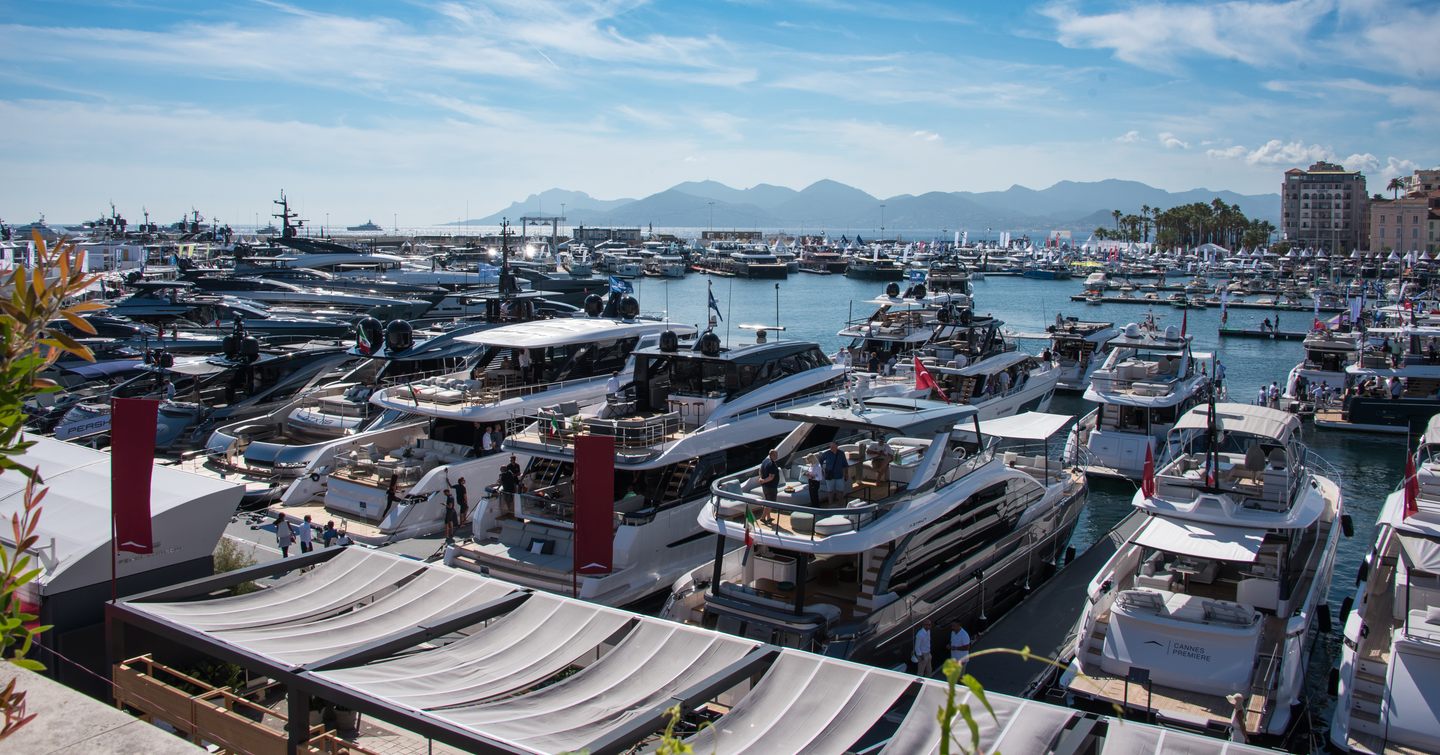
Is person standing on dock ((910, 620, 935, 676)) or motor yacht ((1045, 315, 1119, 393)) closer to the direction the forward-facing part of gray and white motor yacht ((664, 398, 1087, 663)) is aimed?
the motor yacht

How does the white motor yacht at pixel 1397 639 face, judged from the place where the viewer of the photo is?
facing away from the viewer

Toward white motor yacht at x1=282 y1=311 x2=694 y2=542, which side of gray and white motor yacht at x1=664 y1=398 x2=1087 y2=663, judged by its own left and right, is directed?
left

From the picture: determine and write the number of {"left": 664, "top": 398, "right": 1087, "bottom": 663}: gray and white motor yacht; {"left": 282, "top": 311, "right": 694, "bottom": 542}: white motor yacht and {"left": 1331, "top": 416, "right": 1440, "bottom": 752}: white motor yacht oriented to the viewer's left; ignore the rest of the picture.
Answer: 0

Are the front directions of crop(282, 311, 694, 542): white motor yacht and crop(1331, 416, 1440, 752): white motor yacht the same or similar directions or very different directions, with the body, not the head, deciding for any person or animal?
same or similar directions

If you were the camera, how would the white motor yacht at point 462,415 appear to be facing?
facing away from the viewer and to the right of the viewer

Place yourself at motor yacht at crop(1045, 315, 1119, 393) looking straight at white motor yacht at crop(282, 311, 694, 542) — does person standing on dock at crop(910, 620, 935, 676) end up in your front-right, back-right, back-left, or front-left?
front-left

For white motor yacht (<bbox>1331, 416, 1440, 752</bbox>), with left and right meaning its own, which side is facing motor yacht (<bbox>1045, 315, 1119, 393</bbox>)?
front

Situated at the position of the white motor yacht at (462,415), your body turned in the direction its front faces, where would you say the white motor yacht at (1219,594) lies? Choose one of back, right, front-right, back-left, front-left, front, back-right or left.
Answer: right

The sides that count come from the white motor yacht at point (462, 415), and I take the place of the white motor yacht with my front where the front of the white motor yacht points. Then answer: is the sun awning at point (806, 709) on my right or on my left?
on my right

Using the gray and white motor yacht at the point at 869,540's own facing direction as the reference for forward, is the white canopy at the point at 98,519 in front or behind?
behind

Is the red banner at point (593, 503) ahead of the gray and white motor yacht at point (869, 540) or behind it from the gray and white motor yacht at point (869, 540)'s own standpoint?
behind

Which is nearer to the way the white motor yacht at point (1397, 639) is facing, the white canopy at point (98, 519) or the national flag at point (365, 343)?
the national flag
